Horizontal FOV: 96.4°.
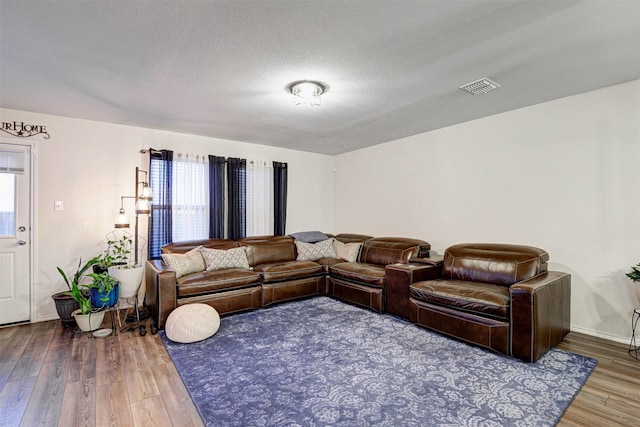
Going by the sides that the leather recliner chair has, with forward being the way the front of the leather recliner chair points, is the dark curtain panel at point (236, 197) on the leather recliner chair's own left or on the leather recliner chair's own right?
on the leather recliner chair's own right

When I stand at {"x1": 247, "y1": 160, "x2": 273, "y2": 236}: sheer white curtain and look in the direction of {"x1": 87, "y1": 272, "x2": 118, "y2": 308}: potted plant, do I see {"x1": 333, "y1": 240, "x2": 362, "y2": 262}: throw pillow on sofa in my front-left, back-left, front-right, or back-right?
back-left

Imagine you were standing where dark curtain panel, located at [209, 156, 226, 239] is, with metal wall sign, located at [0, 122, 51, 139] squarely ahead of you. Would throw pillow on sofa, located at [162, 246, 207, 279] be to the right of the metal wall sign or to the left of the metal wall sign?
left

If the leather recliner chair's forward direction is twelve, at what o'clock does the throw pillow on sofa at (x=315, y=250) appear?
The throw pillow on sofa is roughly at 2 o'clock from the leather recliner chair.
